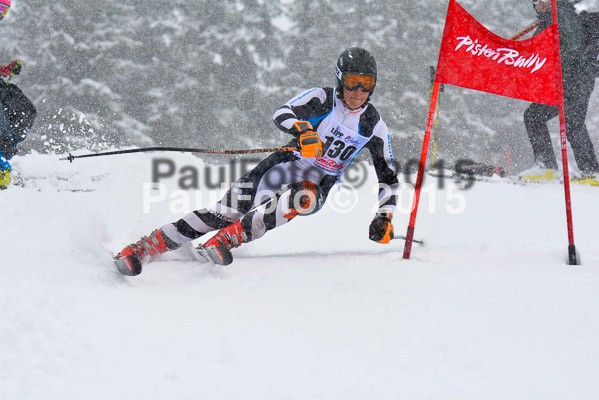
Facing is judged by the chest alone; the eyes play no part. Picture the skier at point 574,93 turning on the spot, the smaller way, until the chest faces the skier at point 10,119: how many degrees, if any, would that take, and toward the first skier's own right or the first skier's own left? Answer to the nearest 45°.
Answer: approximately 45° to the first skier's own left

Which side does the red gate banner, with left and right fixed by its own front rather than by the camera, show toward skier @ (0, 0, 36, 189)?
right

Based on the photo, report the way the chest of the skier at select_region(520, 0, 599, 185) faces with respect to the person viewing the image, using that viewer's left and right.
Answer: facing to the left of the viewer

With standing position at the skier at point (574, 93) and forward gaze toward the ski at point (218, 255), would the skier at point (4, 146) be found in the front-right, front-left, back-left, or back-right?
front-right

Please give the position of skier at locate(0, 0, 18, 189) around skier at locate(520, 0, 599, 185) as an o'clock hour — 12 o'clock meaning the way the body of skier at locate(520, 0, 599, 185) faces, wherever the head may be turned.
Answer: skier at locate(0, 0, 18, 189) is roughly at 11 o'clock from skier at locate(520, 0, 599, 185).

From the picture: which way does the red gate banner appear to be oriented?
toward the camera

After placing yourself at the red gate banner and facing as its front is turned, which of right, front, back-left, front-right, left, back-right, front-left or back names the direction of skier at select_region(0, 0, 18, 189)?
right

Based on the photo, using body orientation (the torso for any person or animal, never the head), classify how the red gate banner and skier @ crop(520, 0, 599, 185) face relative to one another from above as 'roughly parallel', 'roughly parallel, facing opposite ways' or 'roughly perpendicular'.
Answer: roughly perpendicular

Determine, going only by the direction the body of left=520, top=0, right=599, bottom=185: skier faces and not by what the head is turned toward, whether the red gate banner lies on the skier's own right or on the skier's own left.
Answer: on the skier's own left

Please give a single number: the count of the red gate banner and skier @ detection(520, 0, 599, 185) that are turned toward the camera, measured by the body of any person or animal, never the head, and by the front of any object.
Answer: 1

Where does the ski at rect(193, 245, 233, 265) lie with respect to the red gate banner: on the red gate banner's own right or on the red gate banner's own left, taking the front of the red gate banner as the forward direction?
on the red gate banner's own right
